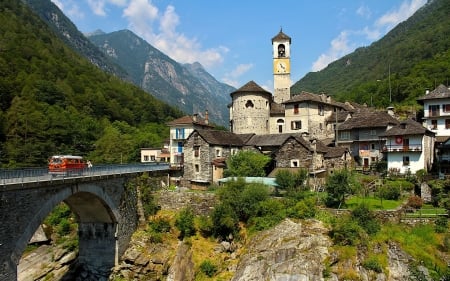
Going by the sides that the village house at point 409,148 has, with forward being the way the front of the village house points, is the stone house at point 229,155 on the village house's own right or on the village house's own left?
on the village house's own right

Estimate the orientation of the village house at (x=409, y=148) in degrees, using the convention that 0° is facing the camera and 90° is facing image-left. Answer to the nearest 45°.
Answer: approximately 0°

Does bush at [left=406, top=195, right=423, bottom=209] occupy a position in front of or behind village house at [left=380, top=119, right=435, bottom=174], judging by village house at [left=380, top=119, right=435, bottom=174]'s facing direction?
in front

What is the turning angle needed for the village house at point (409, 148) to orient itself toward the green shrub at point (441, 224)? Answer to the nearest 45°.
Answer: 0° — it already faces it

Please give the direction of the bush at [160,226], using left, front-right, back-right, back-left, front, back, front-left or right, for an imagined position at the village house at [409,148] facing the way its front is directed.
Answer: front-right

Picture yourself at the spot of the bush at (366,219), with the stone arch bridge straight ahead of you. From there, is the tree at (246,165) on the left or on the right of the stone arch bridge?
right

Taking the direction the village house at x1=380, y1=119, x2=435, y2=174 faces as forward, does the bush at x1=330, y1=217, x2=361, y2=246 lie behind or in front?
in front

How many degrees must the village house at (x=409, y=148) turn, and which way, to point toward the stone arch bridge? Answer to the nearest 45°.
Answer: approximately 45° to its right
